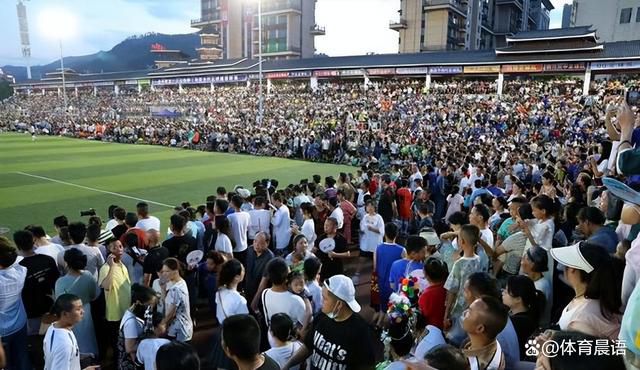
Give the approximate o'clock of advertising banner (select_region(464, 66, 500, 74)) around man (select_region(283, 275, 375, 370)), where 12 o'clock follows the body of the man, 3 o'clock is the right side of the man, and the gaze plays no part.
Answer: The advertising banner is roughly at 5 o'clock from the man.

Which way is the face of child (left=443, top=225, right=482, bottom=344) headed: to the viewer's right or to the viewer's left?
to the viewer's left

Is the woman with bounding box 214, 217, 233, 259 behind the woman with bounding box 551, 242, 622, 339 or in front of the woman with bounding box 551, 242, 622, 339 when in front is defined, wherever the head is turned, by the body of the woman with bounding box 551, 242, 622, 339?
in front

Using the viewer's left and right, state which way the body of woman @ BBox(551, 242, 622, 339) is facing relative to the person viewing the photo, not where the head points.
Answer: facing to the left of the viewer

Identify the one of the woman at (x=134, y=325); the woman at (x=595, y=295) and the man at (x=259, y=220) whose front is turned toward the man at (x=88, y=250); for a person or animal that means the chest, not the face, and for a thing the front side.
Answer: the woman at (x=595, y=295)

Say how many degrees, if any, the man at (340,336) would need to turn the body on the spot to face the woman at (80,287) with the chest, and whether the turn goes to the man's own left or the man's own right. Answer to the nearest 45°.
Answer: approximately 90° to the man's own right

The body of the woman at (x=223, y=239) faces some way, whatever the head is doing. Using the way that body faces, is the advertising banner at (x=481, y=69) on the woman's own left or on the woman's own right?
on the woman's own right

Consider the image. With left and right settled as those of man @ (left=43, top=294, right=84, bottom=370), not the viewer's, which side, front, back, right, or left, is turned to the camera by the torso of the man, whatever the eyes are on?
right

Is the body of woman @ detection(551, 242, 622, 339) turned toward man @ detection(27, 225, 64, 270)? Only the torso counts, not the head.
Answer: yes

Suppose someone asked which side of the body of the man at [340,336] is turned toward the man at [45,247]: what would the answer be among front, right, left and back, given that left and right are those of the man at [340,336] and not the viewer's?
right
